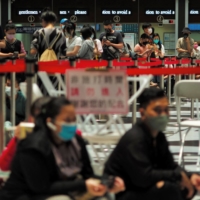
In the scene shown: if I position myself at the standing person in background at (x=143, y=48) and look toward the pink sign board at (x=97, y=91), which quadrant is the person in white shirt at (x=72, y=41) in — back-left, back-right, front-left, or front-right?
front-right

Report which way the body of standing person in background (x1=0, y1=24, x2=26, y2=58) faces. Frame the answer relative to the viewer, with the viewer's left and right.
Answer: facing the viewer

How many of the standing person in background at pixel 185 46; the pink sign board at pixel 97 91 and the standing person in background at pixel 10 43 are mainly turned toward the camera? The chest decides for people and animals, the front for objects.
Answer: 3

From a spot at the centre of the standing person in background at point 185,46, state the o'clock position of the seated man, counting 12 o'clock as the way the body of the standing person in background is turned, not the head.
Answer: The seated man is roughly at 12 o'clock from the standing person in background.

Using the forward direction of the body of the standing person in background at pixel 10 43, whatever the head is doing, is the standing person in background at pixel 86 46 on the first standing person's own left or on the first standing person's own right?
on the first standing person's own left

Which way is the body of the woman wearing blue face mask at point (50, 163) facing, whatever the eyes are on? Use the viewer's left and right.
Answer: facing the viewer and to the right of the viewer

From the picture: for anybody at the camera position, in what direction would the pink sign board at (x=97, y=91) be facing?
facing the viewer

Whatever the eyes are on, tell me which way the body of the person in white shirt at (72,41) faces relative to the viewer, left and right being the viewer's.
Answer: facing the viewer and to the left of the viewer

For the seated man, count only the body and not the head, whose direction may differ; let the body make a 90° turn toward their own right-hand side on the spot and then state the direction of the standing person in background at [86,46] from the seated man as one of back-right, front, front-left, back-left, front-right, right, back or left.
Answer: back-right
